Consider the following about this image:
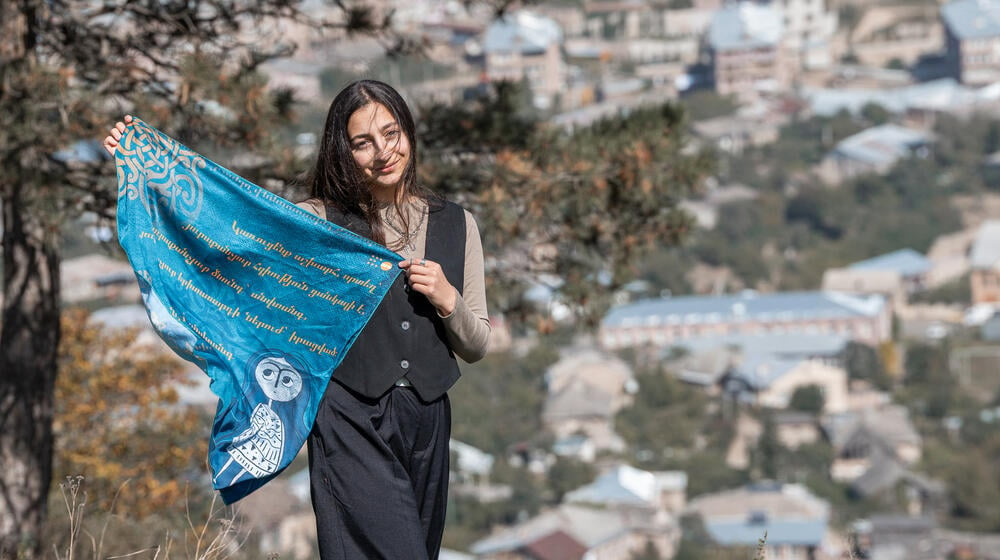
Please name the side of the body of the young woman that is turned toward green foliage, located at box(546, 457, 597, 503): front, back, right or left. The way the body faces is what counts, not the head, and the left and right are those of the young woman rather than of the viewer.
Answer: back

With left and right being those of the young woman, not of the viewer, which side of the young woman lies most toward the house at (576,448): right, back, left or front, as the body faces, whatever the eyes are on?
back

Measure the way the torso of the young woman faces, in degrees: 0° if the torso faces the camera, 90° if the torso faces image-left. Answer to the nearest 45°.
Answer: approximately 0°

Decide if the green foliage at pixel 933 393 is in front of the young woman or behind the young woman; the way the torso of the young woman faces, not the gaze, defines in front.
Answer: behind

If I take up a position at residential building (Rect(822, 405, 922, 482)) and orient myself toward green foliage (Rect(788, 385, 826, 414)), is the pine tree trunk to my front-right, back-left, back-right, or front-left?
back-left

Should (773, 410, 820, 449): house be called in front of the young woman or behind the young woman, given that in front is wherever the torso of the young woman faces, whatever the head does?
behind

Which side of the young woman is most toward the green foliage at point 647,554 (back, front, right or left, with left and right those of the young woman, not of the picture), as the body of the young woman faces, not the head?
back
